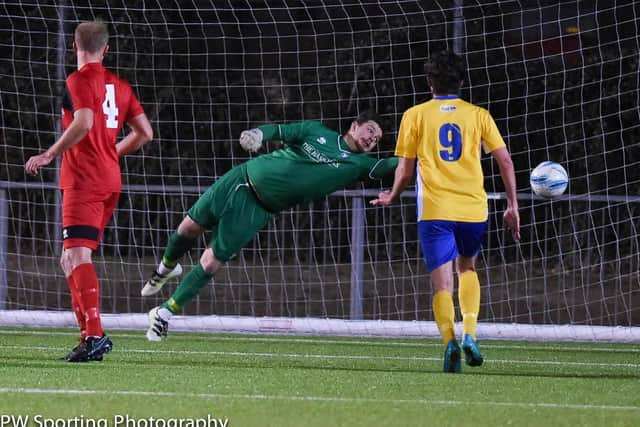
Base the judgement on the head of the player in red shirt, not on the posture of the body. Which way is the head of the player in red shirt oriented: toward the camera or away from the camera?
away from the camera

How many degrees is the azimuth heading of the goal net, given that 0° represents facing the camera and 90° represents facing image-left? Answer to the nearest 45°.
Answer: approximately 0°

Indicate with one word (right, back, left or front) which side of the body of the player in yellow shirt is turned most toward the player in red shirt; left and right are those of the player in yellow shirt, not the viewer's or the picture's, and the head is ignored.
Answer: left

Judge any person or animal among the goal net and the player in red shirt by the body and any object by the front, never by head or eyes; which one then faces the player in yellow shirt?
the goal net

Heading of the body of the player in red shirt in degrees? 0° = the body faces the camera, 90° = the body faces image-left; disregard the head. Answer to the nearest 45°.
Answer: approximately 135°

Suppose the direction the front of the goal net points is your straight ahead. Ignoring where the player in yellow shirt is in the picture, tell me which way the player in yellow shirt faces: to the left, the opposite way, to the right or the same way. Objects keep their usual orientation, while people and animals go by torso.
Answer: the opposite way

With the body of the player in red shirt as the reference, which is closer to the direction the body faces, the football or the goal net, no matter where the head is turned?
the goal net

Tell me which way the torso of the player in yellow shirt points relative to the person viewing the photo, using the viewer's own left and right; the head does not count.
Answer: facing away from the viewer

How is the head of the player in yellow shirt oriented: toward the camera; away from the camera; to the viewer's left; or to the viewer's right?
away from the camera

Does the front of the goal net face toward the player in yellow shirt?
yes

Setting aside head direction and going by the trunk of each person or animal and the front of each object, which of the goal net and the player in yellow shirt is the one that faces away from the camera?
the player in yellow shirt
